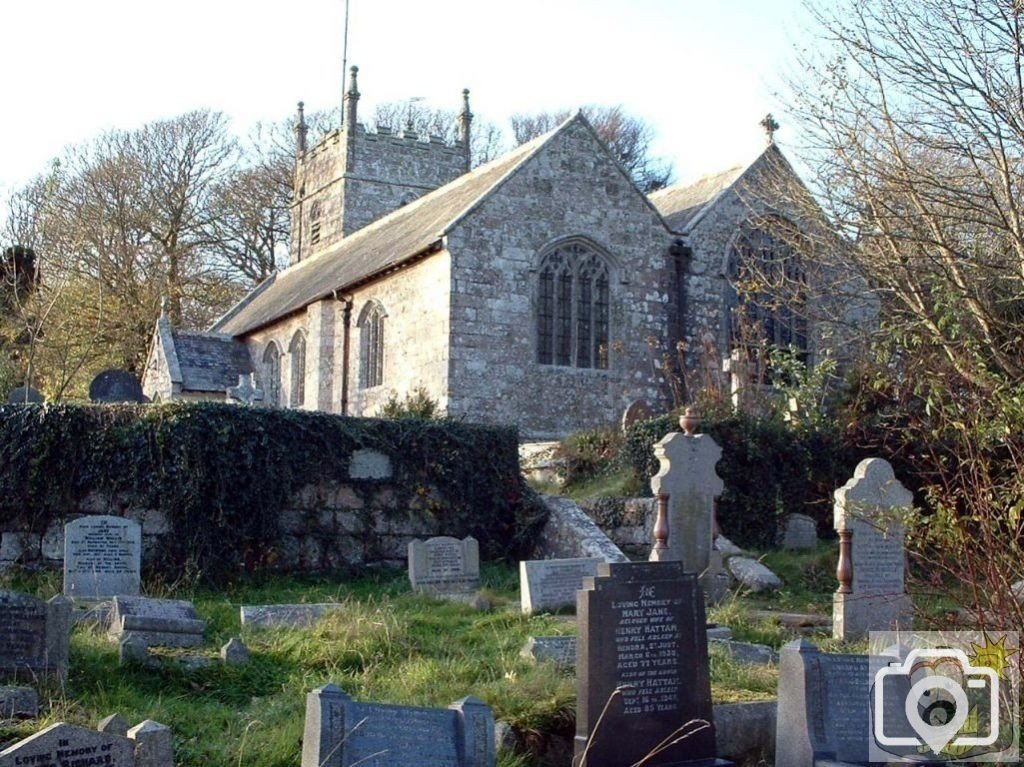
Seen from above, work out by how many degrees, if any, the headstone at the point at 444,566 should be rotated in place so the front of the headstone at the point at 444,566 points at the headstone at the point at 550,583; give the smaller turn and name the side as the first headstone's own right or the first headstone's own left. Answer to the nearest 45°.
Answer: approximately 45° to the first headstone's own left

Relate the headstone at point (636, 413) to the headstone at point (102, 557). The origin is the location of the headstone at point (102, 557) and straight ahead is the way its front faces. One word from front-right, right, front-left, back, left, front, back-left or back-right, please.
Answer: back-left

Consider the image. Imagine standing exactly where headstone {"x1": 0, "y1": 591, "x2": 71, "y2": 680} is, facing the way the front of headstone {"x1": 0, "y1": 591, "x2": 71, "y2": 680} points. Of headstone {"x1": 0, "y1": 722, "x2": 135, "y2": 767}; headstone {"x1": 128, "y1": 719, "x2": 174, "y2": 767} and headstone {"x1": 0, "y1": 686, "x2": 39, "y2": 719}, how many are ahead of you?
3

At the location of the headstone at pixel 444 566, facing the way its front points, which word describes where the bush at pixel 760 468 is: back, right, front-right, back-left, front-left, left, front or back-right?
back-left

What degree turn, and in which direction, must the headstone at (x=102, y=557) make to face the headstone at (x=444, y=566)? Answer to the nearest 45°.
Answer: approximately 90° to its left
